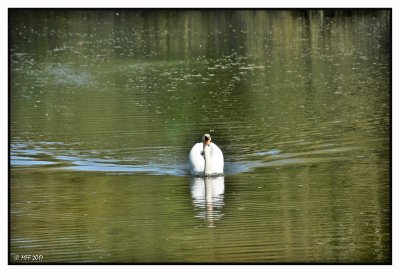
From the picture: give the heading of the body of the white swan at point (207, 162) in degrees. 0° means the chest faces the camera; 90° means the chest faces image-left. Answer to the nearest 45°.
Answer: approximately 0°
